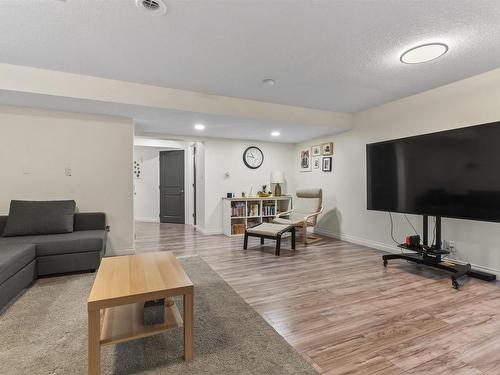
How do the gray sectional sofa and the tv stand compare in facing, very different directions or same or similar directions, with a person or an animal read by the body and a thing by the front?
very different directions

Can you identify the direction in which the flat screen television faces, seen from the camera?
facing the viewer and to the left of the viewer

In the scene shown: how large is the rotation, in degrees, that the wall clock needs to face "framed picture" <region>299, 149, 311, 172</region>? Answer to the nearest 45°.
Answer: approximately 45° to its left

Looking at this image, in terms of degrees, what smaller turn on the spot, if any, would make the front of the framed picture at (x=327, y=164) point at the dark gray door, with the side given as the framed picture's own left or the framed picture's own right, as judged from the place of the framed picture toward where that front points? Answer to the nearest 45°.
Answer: approximately 45° to the framed picture's own right

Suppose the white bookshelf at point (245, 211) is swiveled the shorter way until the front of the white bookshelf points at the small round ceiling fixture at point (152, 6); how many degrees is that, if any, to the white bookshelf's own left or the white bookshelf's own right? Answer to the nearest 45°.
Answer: approximately 45° to the white bookshelf's own right

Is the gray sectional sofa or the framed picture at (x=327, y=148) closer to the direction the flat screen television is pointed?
the gray sectional sofa

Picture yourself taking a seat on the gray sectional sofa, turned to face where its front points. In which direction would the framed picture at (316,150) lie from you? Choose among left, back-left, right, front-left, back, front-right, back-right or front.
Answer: front-left

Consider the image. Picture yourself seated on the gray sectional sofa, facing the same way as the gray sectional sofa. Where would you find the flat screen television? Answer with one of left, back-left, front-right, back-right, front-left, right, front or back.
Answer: front

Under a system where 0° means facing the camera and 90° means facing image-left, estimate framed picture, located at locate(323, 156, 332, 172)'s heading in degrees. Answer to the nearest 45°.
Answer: approximately 45°

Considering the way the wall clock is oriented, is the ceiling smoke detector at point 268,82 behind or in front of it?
in front

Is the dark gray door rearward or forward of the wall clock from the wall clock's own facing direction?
rearward

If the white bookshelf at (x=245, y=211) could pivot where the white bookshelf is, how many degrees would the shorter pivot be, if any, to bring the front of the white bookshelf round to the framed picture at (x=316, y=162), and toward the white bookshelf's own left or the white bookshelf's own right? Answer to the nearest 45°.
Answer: approximately 45° to the white bookshelf's own left

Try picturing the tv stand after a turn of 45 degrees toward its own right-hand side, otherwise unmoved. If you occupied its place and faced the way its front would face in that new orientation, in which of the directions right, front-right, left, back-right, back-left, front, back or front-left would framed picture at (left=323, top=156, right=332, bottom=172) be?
front-right
